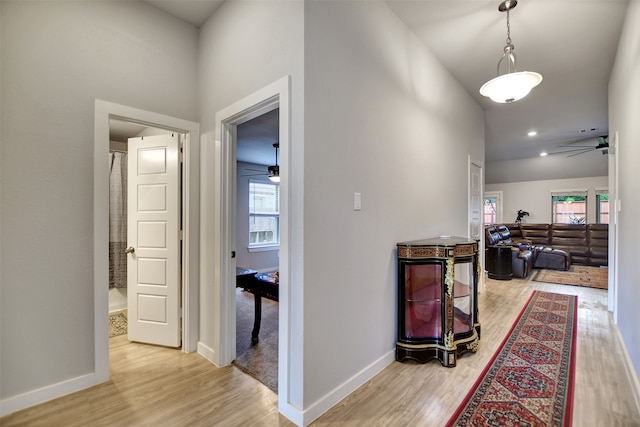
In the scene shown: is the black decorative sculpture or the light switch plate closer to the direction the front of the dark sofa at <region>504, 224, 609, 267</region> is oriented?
the light switch plate

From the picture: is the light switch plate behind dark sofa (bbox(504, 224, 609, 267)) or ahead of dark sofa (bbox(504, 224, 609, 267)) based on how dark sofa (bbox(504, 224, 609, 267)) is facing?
ahead

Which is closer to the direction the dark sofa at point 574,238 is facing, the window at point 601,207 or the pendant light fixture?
the pendant light fixture

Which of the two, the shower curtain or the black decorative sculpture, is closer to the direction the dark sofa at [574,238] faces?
the shower curtain

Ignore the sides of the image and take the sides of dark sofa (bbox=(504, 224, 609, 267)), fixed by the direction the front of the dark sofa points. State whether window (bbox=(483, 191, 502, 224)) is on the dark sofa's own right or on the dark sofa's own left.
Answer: on the dark sofa's own right

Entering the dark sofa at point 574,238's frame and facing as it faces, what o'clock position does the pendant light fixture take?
The pendant light fixture is roughly at 12 o'clock from the dark sofa.

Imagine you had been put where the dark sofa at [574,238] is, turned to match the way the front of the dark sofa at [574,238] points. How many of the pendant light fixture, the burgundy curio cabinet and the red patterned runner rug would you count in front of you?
3

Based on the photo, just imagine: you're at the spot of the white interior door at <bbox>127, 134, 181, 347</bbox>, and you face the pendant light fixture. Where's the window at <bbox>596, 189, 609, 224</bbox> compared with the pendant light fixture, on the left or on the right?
left

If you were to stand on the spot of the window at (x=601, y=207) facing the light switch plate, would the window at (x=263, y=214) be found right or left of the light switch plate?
right

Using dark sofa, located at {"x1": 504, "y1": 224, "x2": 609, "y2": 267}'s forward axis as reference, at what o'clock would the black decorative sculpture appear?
The black decorative sculpture is roughly at 4 o'clock from the dark sofa.

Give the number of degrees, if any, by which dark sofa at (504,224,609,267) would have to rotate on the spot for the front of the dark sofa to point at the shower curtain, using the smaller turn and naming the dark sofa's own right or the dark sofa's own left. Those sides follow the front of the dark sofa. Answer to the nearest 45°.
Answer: approximately 45° to the dark sofa's own right

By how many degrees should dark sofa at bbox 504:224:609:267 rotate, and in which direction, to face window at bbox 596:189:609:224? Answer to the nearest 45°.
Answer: approximately 135° to its left

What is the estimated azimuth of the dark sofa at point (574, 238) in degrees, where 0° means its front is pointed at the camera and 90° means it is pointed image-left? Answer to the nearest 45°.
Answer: approximately 0°
